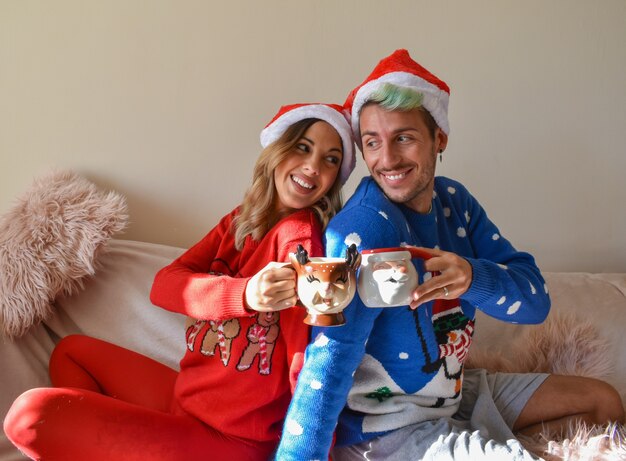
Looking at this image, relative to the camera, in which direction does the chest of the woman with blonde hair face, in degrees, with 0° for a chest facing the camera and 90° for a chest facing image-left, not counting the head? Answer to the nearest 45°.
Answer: approximately 45°

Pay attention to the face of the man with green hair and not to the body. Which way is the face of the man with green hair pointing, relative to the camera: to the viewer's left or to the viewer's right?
to the viewer's left

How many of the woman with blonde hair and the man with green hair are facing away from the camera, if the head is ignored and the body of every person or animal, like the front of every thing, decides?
0

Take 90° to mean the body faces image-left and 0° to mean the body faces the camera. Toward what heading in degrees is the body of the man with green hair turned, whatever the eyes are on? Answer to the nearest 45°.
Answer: approximately 315°

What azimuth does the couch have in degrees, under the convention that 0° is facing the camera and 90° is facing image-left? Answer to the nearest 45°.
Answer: approximately 0°
